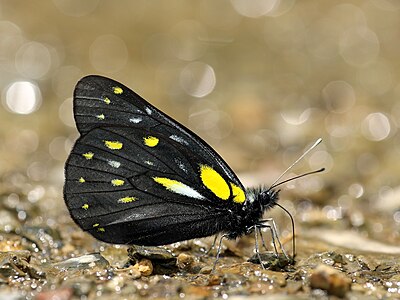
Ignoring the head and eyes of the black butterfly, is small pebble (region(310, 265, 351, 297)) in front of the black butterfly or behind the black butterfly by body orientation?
in front

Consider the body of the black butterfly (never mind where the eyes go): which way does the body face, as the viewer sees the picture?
to the viewer's right
